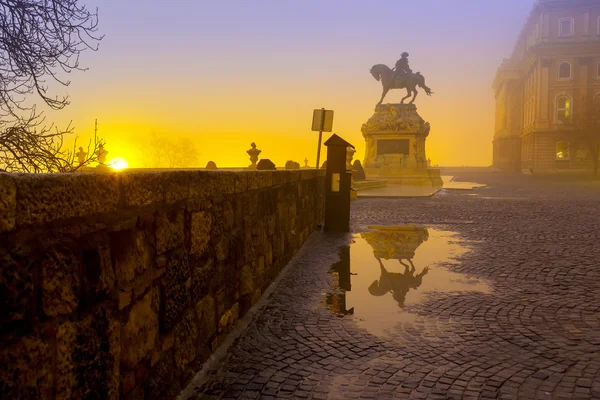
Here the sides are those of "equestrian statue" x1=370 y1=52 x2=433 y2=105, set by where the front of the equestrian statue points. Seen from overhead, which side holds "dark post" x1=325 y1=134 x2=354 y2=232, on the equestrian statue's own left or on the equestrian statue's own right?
on the equestrian statue's own left

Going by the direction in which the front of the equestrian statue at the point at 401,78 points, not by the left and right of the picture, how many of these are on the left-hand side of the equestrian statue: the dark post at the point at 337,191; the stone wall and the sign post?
3

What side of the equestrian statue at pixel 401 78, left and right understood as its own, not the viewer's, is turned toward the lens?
left

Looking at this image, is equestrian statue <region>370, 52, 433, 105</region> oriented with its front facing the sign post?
no

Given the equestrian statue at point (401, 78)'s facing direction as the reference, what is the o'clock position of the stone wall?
The stone wall is roughly at 9 o'clock from the equestrian statue.

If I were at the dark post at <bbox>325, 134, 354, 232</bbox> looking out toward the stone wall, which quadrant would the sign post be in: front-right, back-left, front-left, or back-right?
back-right
